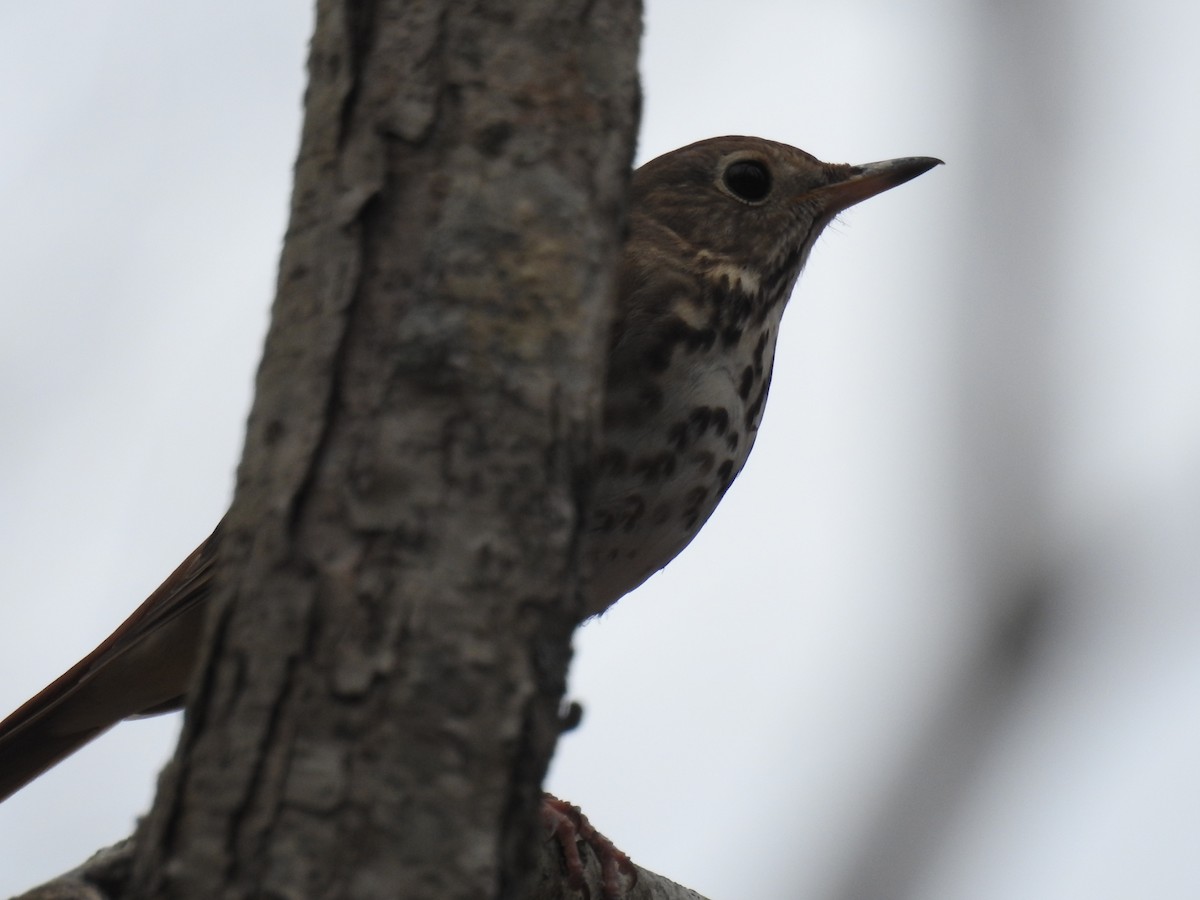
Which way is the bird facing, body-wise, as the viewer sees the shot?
to the viewer's right

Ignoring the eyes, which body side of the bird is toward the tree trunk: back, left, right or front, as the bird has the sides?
right
